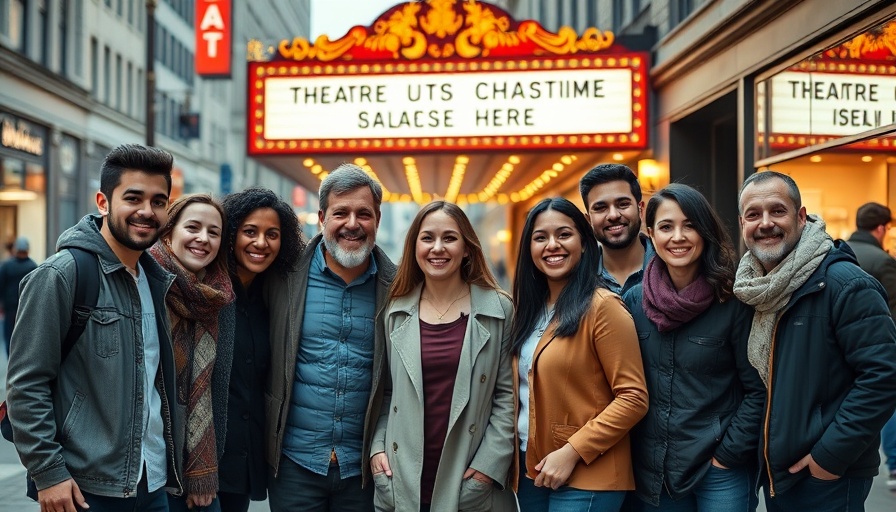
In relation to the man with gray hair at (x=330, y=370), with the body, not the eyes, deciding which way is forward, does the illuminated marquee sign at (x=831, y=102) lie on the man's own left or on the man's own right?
on the man's own left

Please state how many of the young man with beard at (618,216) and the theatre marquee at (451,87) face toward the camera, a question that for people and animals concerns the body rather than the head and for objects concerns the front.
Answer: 2

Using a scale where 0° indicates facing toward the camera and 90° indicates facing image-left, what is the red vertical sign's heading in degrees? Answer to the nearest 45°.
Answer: approximately 0°

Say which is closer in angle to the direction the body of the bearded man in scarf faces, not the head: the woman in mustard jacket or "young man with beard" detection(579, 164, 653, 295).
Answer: the woman in mustard jacket

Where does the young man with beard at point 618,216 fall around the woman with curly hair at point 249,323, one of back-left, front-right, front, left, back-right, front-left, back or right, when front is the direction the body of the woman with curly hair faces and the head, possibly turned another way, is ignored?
left

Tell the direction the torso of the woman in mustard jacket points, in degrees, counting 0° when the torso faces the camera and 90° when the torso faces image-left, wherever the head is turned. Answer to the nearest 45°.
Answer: approximately 45°

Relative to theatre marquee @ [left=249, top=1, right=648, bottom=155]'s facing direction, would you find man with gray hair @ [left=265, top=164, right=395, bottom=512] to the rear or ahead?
ahead
